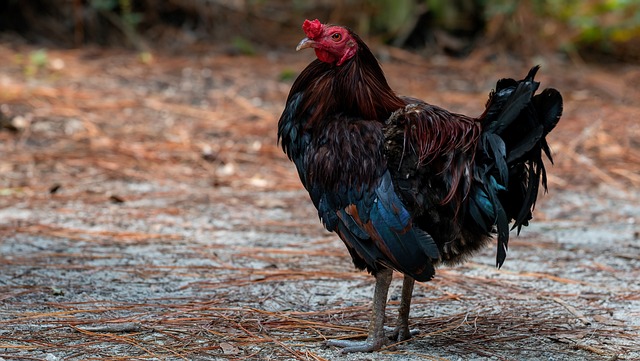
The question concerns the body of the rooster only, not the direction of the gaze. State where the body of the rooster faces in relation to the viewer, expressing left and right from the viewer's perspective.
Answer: facing to the left of the viewer

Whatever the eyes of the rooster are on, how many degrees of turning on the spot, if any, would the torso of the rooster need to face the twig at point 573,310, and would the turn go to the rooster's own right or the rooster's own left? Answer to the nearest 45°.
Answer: approximately 135° to the rooster's own right
